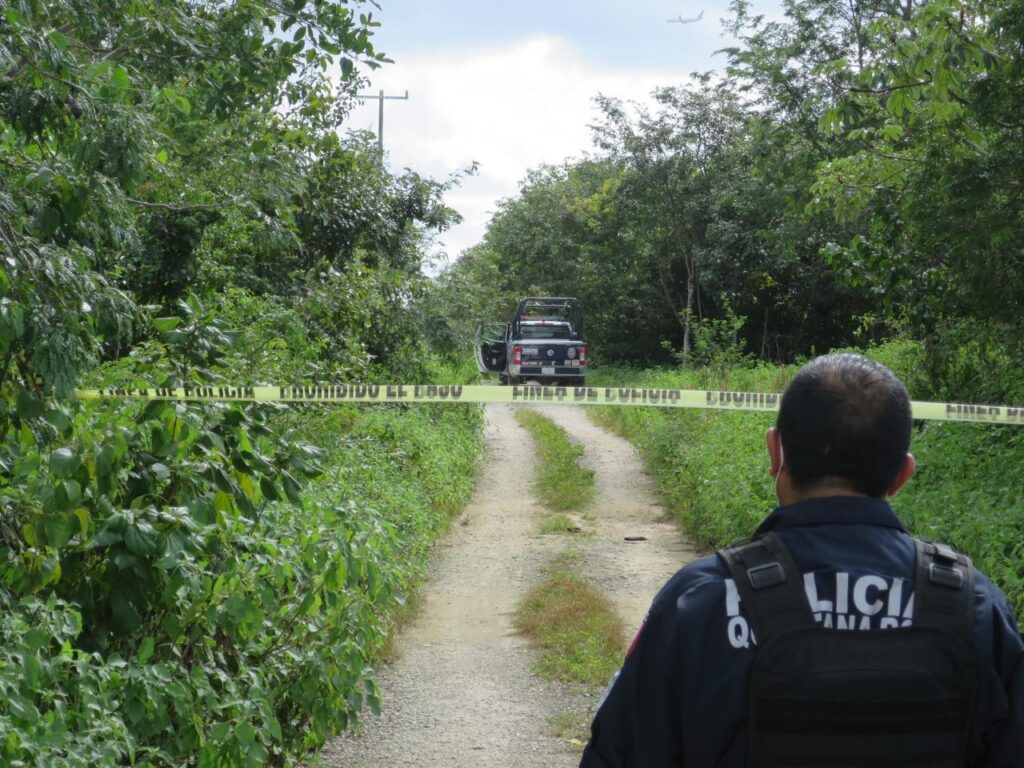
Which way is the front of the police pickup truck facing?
away from the camera

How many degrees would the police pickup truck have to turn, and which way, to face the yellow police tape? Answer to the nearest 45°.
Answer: approximately 180°

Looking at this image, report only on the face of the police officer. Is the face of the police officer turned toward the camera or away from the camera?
away from the camera

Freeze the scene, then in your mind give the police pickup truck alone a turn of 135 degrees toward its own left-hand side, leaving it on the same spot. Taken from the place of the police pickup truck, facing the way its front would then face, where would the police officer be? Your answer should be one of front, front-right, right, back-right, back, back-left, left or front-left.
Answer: front-left
